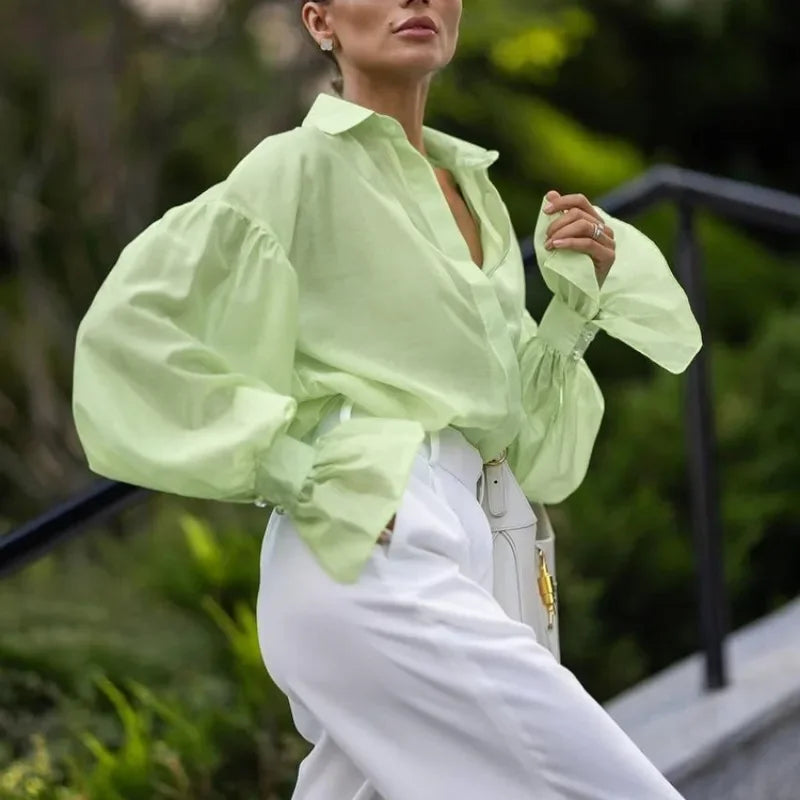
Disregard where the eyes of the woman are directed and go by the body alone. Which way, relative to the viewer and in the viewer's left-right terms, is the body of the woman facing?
facing the viewer and to the right of the viewer

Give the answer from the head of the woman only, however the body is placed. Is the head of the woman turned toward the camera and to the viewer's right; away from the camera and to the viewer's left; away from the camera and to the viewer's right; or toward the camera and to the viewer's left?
toward the camera and to the viewer's right
